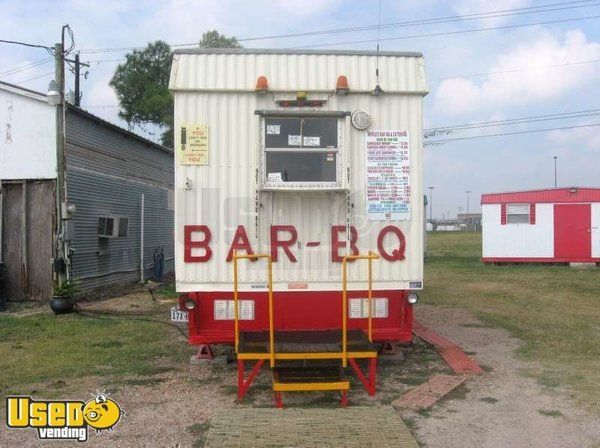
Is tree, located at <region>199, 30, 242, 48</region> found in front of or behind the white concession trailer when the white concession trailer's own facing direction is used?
in front

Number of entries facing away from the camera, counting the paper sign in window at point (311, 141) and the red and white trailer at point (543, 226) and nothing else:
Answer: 0

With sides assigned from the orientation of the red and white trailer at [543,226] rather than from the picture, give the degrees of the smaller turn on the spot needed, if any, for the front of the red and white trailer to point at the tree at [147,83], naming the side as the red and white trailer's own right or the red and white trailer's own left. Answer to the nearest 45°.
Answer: approximately 90° to the red and white trailer's own right

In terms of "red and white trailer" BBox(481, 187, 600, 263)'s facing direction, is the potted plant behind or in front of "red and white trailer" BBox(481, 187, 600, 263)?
in front

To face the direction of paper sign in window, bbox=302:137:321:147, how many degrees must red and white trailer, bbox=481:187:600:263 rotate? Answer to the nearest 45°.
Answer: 0° — it already faces it

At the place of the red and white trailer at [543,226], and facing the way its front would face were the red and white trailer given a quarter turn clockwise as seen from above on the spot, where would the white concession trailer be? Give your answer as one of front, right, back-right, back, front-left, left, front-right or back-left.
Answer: left

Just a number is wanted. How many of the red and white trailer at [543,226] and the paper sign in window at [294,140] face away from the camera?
0

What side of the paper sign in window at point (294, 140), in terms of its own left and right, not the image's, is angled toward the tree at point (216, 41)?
back

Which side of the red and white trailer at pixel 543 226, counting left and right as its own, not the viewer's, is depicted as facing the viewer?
front

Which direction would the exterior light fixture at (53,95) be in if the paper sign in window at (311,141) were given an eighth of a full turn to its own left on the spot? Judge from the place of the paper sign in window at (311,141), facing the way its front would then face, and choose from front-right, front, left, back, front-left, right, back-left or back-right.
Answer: back

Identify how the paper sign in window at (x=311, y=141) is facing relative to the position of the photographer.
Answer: facing the viewer

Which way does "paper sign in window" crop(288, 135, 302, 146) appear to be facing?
toward the camera

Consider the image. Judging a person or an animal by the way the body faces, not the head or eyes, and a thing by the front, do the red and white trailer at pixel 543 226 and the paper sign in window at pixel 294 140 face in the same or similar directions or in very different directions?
same or similar directions
